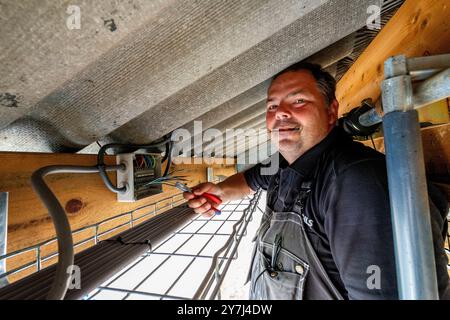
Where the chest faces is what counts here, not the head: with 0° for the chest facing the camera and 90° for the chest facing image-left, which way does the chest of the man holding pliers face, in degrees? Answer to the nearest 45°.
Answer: approximately 45°

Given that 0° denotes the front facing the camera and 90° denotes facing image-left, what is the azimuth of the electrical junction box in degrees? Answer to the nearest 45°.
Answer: approximately 315°
